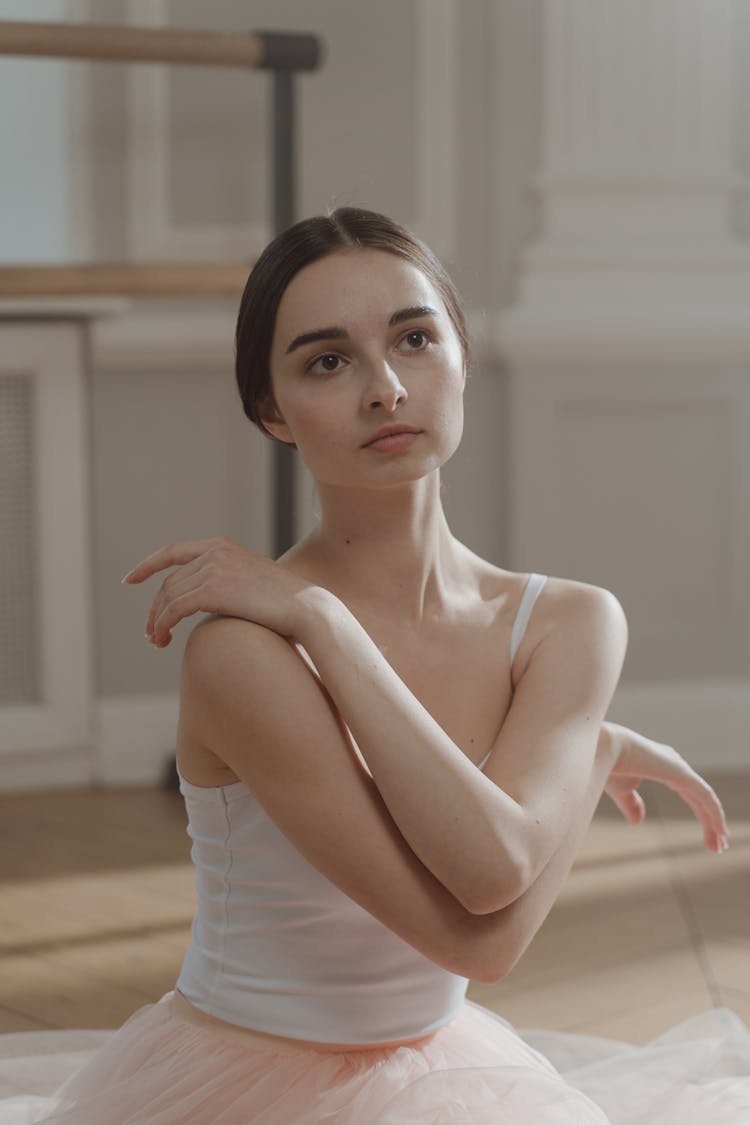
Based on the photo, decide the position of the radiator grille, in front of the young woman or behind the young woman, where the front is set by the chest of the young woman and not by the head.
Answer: behind

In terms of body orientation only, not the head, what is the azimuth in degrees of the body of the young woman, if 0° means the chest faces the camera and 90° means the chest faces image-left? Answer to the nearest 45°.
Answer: approximately 315°

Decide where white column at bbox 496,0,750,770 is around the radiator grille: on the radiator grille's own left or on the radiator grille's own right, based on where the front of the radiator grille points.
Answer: on the radiator grille's own left

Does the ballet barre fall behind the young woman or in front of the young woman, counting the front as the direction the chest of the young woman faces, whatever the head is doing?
behind

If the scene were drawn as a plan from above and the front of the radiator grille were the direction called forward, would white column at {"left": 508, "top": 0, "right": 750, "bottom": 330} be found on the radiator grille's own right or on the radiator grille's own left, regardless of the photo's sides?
on the radiator grille's own left

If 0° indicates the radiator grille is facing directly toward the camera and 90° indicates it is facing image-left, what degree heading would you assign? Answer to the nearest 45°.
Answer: approximately 0°
